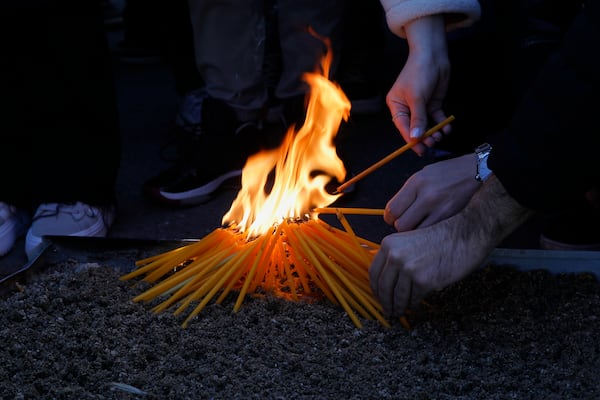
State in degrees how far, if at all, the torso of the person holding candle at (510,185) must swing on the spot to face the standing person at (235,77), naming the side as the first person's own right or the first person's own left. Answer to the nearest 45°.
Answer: approximately 45° to the first person's own right

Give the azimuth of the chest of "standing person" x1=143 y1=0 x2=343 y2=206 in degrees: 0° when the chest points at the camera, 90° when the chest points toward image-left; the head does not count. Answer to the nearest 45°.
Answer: approximately 45°

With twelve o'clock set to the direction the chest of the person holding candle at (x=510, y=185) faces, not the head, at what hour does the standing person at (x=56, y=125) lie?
the standing person at (x=56, y=125) is roughly at 1 o'clock from the person holding candle at (x=510, y=185).

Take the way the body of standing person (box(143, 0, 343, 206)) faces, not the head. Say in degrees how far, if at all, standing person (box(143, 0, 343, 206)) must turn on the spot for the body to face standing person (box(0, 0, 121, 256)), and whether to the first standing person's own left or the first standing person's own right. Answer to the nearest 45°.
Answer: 0° — they already face them

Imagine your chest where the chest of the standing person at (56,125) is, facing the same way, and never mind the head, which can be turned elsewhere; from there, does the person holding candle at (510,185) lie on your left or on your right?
on your left

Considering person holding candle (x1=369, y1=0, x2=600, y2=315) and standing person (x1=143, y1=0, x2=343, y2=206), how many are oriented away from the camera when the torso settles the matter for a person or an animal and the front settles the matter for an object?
0

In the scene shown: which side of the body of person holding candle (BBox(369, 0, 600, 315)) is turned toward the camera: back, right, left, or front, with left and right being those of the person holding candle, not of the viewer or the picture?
left
